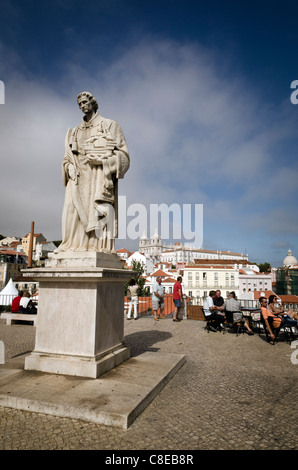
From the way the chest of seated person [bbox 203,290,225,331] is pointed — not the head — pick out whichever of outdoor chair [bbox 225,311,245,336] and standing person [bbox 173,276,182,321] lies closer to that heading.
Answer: the outdoor chair

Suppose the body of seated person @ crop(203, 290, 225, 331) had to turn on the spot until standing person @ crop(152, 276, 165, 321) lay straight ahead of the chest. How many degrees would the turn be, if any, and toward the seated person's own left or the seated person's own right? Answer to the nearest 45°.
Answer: approximately 135° to the seated person's own left

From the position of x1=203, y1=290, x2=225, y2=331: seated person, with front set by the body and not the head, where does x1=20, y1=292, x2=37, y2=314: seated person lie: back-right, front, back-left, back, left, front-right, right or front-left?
back

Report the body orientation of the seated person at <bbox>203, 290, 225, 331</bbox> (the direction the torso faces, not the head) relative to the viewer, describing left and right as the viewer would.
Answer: facing to the right of the viewer

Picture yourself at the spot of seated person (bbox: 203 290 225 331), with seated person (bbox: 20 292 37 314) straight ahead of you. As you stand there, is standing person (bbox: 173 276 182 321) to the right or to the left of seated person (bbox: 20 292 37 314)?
right

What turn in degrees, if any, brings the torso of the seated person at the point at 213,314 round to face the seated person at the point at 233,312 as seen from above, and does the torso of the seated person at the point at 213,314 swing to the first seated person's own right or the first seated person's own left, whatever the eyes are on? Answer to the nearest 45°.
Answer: approximately 45° to the first seated person's own right
